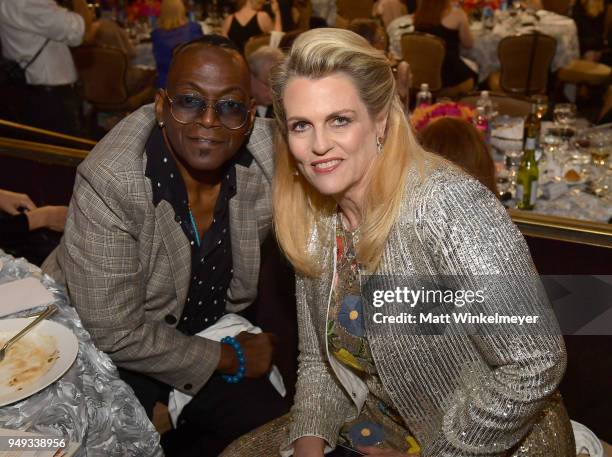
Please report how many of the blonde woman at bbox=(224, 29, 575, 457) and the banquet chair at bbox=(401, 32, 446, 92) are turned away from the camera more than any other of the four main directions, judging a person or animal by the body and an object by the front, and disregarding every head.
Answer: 1

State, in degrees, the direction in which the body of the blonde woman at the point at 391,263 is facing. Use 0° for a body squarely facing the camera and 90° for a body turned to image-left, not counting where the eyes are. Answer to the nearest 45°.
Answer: approximately 45°

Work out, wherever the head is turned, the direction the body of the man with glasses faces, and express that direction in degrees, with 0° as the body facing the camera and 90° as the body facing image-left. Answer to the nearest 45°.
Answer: approximately 315°

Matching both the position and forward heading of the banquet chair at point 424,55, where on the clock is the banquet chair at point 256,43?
the banquet chair at point 256,43 is roughly at 8 o'clock from the banquet chair at point 424,55.

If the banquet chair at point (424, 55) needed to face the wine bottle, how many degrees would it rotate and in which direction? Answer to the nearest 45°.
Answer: approximately 180°

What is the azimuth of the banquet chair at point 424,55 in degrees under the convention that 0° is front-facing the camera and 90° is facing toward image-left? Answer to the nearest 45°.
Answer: approximately 180°

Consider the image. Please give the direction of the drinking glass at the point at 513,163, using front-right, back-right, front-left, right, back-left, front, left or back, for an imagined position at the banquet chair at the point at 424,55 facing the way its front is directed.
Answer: back

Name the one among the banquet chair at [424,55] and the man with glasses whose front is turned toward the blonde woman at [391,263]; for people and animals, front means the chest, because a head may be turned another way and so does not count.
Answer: the man with glasses
